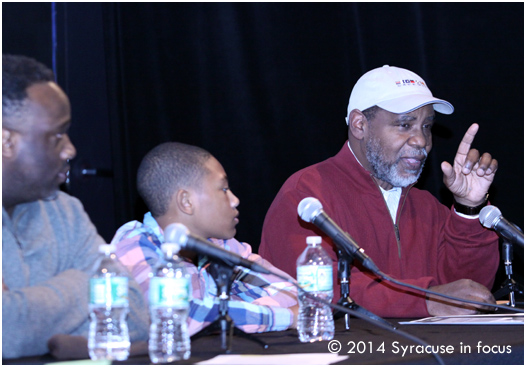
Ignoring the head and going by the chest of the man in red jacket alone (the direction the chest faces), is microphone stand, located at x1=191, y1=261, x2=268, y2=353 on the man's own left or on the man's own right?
on the man's own right

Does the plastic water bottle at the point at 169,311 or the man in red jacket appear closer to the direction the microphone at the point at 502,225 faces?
the man in red jacket

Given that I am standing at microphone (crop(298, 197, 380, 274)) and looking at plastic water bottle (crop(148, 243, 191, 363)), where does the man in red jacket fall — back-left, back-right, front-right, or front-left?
back-right

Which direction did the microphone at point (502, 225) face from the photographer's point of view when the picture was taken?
facing away from the viewer and to the left of the viewer

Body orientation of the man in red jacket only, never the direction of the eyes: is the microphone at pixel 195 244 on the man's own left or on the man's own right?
on the man's own right

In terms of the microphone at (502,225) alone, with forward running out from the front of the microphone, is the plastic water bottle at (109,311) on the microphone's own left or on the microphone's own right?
on the microphone's own left

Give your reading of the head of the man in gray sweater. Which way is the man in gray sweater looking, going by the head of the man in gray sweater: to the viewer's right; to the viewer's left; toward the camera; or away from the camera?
to the viewer's right

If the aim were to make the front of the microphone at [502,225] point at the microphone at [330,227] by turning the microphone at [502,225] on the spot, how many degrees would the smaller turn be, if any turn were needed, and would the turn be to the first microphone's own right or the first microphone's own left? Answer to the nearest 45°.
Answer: approximately 90° to the first microphone's own left

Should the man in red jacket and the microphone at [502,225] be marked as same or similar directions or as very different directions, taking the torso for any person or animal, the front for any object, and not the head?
very different directions

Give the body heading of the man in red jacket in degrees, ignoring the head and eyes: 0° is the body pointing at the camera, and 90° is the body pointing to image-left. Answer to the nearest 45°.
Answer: approximately 315°
